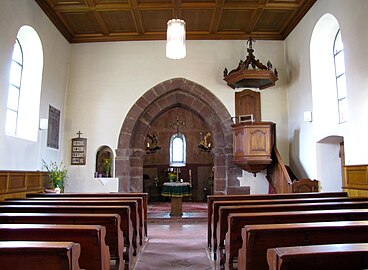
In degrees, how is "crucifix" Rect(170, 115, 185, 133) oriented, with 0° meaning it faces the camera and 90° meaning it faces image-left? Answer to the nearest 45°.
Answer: approximately 0°

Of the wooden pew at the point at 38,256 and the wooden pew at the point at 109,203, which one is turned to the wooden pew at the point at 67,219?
the wooden pew at the point at 38,256

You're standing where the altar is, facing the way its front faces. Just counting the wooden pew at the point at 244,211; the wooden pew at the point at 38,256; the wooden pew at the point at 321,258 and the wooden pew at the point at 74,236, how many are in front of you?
4

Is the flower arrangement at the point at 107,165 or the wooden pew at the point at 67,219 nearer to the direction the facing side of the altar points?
the wooden pew

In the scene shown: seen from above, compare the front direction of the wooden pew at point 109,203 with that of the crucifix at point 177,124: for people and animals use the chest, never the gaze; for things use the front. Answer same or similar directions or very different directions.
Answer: very different directions

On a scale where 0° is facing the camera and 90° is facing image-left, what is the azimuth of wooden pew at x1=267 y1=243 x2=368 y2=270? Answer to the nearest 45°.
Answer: approximately 180°

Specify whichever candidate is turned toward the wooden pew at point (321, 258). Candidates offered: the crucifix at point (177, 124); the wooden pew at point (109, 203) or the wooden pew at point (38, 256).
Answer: the crucifix

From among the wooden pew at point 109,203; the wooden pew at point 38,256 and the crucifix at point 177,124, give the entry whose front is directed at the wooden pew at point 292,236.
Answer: the crucifix

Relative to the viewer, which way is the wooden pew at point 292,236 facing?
away from the camera

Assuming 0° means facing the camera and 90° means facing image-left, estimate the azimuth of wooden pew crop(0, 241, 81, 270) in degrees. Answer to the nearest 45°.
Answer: approximately 180°

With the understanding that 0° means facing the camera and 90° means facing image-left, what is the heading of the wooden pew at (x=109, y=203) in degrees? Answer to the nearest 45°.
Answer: approximately 180°
